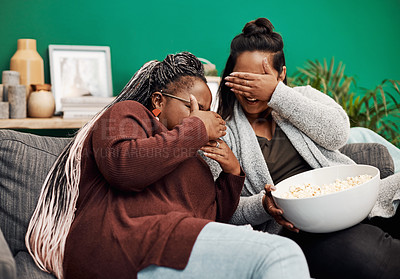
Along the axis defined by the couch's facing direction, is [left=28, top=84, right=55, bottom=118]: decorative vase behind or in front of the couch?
behind

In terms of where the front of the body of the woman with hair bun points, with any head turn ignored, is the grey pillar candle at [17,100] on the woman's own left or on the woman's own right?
on the woman's own right

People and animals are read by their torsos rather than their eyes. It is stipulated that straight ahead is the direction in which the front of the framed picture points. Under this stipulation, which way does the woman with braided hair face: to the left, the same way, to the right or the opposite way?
to the left

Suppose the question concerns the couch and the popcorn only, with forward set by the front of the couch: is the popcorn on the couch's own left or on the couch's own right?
on the couch's own left

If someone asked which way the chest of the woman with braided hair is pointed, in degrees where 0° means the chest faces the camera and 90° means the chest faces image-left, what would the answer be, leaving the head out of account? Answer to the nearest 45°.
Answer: approximately 270°

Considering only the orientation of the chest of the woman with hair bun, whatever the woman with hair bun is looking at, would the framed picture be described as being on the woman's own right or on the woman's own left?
on the woman's own right

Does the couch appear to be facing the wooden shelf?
no

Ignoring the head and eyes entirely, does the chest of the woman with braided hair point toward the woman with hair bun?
yes

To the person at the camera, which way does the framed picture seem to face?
facing the viewer

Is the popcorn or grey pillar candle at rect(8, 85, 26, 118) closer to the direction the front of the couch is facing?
the popcorn

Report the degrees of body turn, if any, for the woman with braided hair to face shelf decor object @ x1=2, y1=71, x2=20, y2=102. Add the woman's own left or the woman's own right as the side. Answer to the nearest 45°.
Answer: approximately 135° to the woman's own left

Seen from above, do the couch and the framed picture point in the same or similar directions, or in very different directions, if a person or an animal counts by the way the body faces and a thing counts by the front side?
same or similar directions

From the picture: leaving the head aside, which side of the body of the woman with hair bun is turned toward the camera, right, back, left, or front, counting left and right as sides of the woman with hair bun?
front
